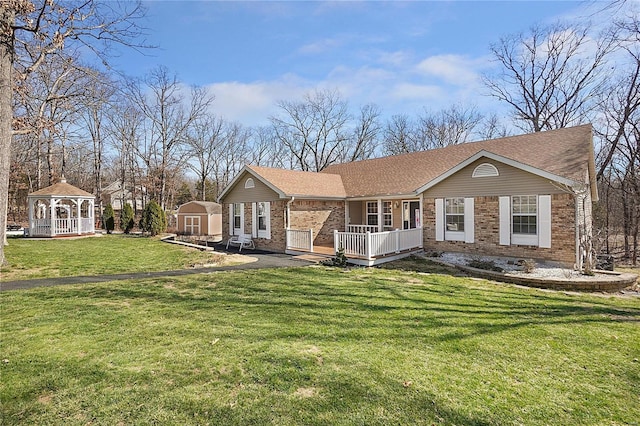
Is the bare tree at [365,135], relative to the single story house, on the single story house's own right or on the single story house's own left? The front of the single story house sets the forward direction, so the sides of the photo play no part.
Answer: on the single story house's own right

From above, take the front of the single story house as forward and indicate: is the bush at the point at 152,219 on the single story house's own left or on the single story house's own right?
on the single story house's own right

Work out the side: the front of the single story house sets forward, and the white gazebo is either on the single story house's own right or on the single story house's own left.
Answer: on the single story house's own right

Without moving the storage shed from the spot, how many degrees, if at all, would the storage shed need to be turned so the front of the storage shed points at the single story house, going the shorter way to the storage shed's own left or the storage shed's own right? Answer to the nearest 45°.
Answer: approximately 90° to the storage shed's own left

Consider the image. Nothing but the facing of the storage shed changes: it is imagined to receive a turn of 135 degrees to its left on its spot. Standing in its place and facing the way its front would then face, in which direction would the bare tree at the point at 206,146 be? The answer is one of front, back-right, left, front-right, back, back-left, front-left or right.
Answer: left

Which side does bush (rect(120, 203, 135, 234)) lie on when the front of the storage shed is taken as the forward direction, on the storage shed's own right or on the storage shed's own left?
on the storage shed's own right

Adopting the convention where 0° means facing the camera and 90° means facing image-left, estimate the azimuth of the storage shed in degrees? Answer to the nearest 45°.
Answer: approximately 45°

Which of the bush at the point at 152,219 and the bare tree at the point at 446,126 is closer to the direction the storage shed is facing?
the bush

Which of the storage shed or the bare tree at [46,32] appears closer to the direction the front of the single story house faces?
the bare tree

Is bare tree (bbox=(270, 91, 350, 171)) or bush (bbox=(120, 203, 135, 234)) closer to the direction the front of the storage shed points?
the bush

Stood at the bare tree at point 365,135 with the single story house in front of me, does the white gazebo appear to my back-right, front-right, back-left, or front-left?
front-right

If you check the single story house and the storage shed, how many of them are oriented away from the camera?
0
